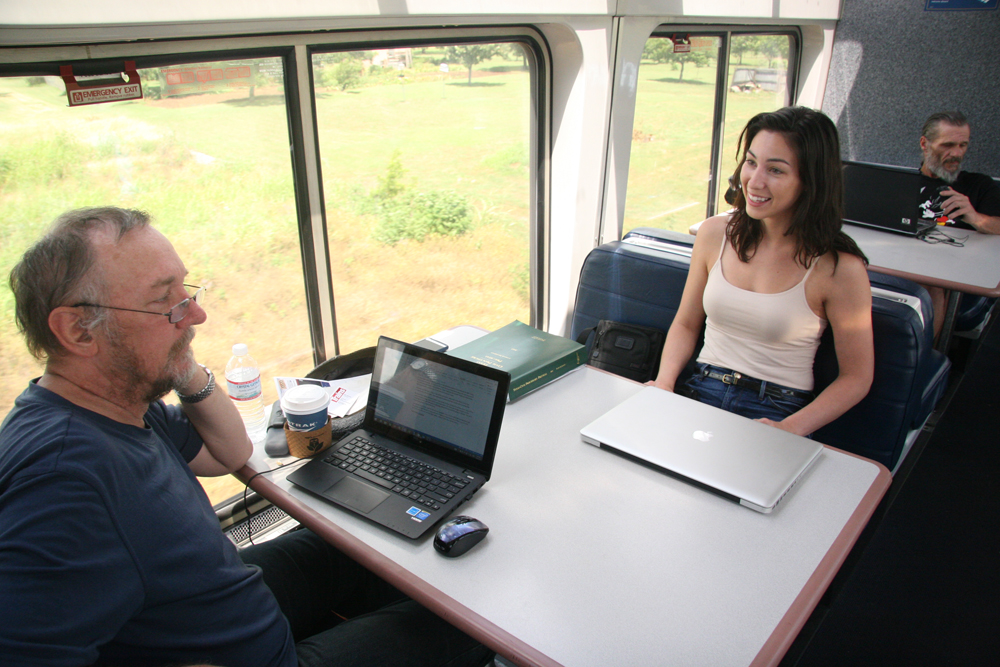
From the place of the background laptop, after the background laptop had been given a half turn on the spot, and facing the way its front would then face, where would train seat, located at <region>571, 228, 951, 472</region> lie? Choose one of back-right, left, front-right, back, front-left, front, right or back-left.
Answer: front-left

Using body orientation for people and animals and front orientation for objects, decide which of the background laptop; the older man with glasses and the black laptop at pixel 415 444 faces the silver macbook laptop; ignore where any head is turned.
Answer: the older man with glasses

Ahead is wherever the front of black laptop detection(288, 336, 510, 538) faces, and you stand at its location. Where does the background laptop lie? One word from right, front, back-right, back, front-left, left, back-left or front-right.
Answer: back

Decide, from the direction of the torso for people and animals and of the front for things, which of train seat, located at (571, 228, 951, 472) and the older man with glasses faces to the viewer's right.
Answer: the older man with glasses

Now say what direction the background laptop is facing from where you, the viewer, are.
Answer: facing away from the viewer and to the right of the viewer

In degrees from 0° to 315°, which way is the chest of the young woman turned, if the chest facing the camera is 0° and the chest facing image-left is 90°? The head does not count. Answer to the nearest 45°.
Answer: approximately 45°

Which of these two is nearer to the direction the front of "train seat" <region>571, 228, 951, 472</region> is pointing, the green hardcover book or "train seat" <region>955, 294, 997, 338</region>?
the green hardcover book

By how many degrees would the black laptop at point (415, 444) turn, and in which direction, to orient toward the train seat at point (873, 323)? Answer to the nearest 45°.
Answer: approximately 135° to its left

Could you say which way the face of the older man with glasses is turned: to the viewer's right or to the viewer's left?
to the viewer's right

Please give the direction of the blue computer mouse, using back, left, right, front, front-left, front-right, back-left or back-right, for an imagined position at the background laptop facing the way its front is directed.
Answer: back-right

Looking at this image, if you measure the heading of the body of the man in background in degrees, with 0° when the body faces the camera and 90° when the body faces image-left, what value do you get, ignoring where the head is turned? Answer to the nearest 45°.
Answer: approximately 45°
